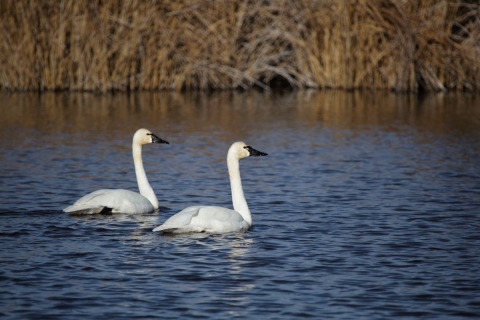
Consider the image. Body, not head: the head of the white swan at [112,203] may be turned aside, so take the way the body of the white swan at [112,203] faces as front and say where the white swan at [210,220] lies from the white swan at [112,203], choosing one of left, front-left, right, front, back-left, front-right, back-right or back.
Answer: front-right

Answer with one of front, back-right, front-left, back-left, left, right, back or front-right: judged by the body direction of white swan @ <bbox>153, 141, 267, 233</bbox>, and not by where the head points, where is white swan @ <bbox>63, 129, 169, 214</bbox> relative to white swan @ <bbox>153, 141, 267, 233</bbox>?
back-left

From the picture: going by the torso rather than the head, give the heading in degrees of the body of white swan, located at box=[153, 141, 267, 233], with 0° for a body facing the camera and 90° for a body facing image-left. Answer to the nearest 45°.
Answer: approximately 270°

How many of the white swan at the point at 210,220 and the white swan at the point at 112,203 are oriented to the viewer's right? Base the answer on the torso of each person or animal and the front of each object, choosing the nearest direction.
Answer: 2

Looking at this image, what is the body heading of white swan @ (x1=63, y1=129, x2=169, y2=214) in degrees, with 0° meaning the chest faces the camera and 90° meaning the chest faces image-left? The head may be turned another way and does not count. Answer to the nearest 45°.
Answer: approximately 270°
